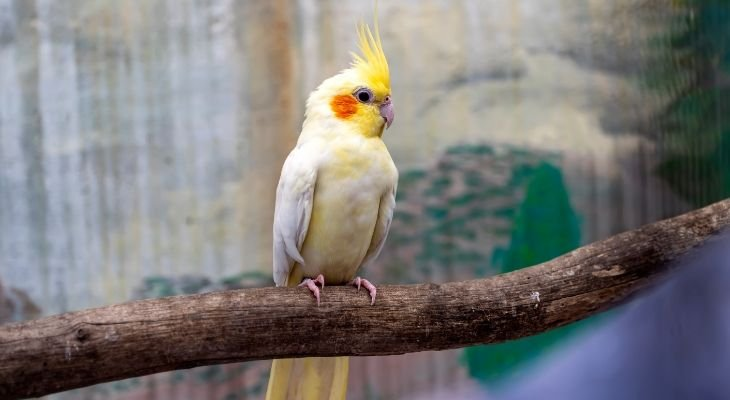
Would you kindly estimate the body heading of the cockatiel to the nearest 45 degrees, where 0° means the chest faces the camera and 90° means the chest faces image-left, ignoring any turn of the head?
approximately 315°
